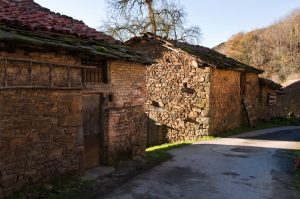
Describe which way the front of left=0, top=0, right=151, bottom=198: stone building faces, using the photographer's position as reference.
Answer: facing the viewer and to the right of the viewer

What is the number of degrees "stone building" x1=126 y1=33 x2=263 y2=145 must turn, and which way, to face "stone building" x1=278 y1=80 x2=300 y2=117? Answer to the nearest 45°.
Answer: approximately 90° to its left

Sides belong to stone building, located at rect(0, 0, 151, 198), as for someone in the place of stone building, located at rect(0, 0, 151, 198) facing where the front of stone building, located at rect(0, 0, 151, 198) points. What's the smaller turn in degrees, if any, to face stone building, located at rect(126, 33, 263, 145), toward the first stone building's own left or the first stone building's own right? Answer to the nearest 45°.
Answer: approximately 90° to the first stone building's own left

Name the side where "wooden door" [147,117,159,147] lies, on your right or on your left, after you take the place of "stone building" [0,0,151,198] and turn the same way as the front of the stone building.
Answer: on your left

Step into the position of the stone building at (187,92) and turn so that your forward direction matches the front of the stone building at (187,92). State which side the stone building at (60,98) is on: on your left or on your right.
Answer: on your right

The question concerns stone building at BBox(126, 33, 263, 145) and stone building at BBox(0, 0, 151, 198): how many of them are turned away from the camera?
0

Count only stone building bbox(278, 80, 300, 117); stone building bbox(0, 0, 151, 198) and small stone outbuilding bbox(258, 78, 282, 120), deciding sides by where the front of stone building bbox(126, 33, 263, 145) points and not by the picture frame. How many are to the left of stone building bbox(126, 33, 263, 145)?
2
